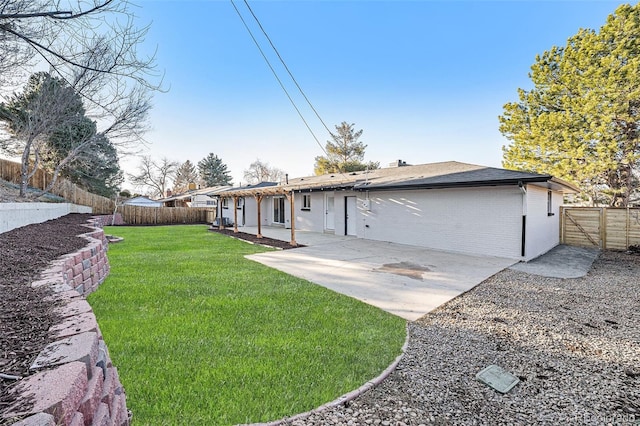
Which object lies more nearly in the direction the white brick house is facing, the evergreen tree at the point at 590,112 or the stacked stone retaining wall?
the evergreen tree

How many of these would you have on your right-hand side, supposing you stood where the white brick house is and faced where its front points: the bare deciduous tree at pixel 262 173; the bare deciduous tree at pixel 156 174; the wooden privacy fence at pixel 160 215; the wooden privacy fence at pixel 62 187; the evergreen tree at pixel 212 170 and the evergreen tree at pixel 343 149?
0

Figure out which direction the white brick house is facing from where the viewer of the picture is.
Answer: facing away from the viewer and to the right of the viewer

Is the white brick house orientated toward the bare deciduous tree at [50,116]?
no

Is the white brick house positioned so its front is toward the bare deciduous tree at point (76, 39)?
no

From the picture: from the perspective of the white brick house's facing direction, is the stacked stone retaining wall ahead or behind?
behind

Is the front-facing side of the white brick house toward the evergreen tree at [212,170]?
no

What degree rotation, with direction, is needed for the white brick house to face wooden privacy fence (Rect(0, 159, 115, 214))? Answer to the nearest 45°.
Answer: approximately 135° to its left

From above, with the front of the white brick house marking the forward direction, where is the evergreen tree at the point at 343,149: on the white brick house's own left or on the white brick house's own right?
on the white brick house's own left

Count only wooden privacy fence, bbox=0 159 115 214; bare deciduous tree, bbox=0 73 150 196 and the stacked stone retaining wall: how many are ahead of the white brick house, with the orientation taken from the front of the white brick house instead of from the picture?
0

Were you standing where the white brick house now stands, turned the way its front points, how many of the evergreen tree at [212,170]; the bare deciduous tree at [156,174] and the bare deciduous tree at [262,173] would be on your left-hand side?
3

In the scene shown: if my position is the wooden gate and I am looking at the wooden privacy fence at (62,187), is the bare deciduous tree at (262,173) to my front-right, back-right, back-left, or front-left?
front-right

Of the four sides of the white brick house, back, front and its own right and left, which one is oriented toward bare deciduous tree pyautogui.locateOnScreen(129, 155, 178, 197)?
left

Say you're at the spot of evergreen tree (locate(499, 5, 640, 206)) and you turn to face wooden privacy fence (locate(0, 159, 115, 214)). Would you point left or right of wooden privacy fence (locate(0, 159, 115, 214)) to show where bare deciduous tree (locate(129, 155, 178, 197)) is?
right
